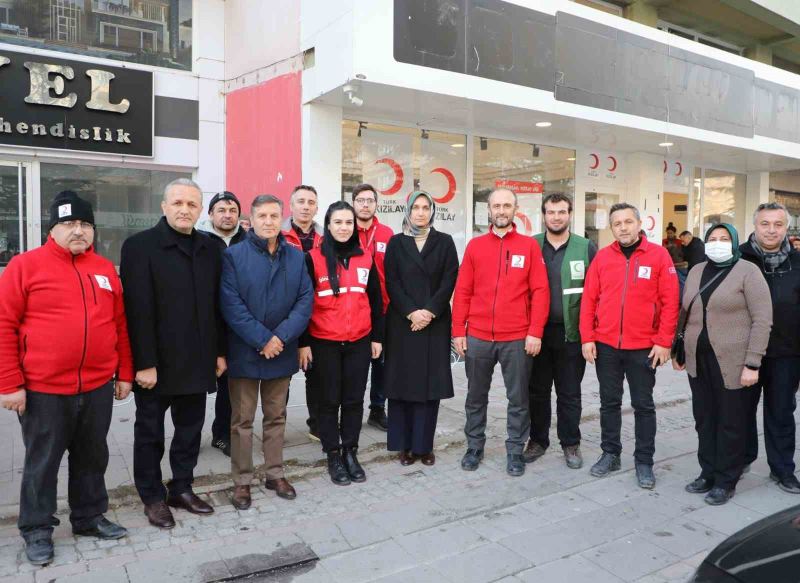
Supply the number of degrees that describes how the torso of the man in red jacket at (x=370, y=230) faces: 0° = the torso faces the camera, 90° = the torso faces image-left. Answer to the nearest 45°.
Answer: approximately 0°

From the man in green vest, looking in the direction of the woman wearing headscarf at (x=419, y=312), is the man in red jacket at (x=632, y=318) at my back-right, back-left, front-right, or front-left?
back-left

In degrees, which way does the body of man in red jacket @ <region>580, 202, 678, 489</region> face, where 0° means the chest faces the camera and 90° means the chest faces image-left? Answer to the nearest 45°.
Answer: approximately 0°

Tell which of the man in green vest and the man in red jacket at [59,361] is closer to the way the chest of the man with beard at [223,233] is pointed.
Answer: the man in red jacket
